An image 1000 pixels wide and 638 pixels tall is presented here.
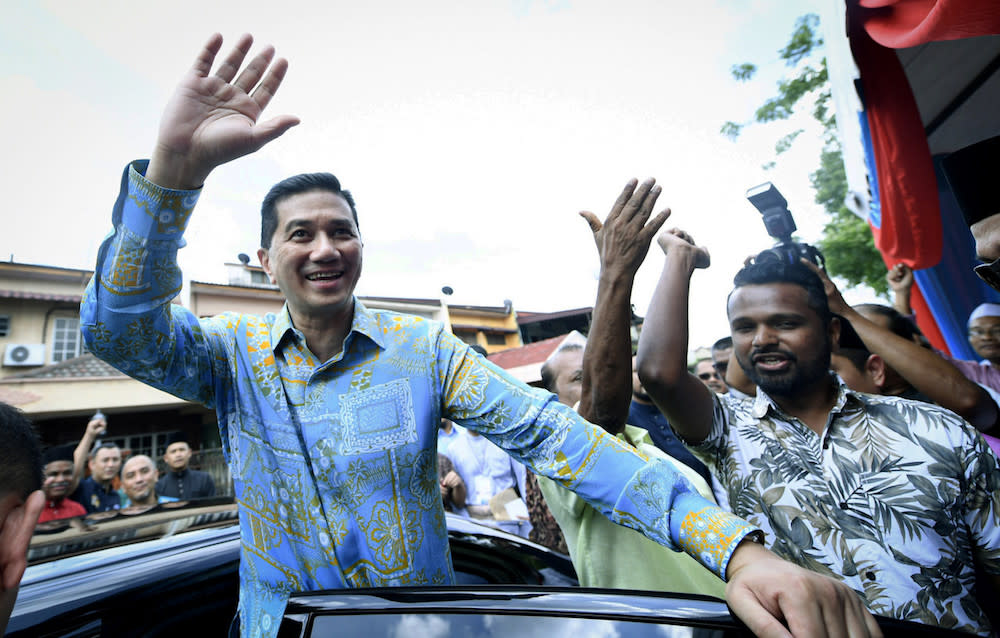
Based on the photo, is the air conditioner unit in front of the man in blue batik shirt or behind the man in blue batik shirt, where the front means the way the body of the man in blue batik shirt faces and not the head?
behind

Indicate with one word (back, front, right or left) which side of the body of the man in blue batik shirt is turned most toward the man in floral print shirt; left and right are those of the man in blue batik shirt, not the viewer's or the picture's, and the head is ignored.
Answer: left

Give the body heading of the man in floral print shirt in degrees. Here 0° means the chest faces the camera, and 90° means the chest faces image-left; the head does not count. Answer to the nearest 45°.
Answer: approximately 45°

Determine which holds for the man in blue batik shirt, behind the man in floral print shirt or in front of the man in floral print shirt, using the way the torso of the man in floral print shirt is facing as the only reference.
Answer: in front

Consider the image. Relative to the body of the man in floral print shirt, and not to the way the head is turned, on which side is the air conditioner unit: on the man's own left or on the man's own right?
on the man's own right

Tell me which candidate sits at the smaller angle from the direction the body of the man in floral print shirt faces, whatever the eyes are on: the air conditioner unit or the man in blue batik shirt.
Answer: the man in blue batik shirt

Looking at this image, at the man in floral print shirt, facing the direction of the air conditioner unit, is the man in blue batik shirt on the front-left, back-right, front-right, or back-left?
front-left

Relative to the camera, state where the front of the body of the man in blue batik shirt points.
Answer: toward the camera

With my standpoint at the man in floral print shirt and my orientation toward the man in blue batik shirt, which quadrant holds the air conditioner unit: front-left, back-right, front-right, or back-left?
front-right

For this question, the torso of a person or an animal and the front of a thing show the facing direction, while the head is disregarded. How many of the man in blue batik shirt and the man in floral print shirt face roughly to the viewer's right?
0
